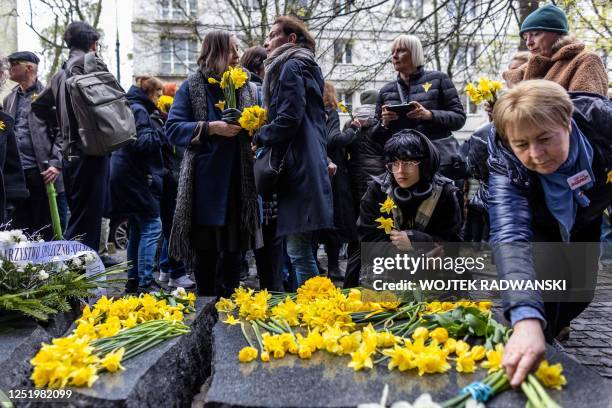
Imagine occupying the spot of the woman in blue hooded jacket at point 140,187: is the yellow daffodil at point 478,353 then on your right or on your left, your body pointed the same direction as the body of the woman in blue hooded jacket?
on your right

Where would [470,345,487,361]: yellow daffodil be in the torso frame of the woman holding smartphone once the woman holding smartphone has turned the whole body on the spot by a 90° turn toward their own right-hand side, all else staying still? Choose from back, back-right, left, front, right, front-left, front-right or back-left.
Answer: back-left

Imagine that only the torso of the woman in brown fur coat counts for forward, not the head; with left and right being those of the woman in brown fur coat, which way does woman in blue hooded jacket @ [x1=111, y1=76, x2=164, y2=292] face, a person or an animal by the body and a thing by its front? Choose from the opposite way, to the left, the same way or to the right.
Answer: the opposite way

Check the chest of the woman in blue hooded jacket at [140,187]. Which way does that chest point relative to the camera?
to the viewer's right

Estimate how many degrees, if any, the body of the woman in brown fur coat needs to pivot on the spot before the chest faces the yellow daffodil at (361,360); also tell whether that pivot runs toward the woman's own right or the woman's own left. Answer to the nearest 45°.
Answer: approximately 45° to the woman's own left

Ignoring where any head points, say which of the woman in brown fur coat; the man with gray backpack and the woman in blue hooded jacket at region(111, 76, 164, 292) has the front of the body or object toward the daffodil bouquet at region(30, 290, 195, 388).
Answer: the woman in brown fur coat

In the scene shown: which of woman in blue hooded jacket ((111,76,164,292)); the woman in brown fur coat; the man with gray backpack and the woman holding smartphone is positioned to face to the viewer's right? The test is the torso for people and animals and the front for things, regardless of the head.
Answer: the woman in blue hooded jacket

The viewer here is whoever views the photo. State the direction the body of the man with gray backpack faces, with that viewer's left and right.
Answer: facing away from the viewer and to the left of the viewer

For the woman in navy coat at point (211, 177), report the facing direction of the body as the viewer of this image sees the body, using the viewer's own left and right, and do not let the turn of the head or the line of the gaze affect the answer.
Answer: facing the viewer and to the right of the viewer

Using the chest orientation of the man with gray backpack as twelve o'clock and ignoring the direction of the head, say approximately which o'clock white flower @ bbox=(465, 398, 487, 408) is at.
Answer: The white flower is roughly at 7 o'clock from the man with gray backpack.

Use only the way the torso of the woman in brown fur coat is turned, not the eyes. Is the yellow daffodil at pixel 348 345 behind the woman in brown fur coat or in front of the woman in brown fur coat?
in front

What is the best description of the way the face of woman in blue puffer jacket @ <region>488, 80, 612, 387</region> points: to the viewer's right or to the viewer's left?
to the viewer's left

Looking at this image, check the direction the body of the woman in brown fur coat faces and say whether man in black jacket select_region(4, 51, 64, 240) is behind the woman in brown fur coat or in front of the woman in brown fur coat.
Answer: in front
